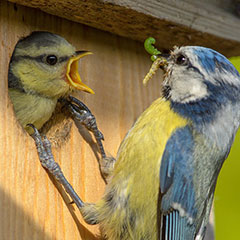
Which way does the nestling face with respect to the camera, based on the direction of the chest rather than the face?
to the viewer's right

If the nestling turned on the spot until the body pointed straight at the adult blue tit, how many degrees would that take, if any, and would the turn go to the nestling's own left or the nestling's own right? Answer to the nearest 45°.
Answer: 0° — it already faces it

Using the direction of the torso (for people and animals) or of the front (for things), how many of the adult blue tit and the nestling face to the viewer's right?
1

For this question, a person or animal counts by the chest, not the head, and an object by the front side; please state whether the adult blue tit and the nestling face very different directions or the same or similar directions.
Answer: very different directions

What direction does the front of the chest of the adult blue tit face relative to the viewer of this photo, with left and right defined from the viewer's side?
facing to the left of the viewer
